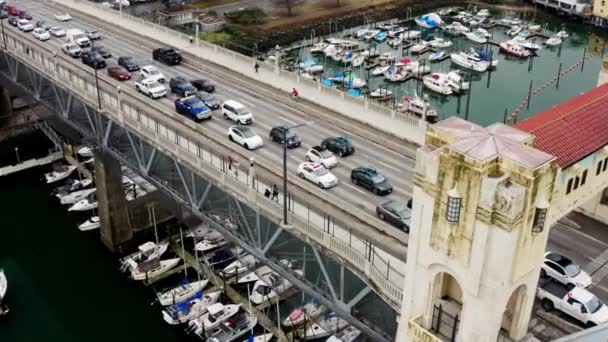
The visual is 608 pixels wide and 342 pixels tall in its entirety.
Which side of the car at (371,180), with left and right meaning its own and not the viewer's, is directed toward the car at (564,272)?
front

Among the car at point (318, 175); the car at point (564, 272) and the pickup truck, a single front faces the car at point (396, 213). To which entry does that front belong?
the car at point (318, 175)

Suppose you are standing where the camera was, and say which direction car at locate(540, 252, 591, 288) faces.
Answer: facing the viewer and to the right of the viewer

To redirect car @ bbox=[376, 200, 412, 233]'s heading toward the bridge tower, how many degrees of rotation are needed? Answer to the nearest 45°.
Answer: approximately 45° to its right

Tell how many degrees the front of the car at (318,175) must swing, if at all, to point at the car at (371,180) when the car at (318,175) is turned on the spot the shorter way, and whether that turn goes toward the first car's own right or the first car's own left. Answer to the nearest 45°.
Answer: approximately 45° to the first car's own left

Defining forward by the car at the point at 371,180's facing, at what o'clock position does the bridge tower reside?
The bridge tower is roughly at 1 o'clock from the car.

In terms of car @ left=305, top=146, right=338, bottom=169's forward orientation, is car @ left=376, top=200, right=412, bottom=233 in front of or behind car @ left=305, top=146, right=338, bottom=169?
in front

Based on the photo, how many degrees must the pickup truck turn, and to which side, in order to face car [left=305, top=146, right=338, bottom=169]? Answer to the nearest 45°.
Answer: approximately 180°

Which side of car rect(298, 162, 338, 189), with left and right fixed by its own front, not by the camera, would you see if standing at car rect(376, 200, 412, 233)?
front

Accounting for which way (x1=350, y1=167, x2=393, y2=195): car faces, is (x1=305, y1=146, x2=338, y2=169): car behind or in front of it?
behind
